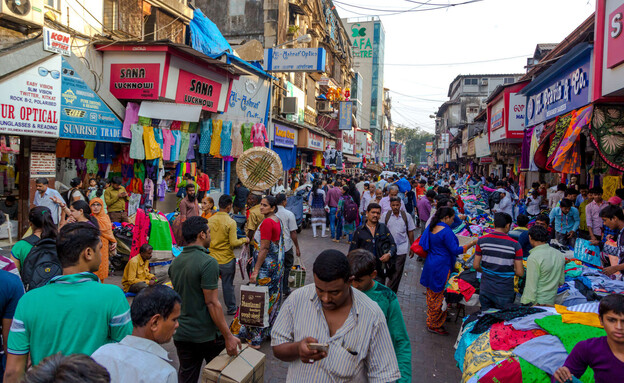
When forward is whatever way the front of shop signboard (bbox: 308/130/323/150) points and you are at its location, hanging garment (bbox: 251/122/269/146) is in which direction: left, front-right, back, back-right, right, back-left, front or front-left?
front-right

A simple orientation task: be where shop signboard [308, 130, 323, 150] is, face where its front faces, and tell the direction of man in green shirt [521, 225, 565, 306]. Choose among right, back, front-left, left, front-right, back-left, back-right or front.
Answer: front-right

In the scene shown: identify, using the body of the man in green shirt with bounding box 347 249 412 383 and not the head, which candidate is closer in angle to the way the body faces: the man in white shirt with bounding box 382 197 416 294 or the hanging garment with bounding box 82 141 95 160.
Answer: the hanging garment

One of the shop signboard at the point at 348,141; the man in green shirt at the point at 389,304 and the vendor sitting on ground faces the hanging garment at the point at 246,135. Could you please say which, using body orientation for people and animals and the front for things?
the shop signboard

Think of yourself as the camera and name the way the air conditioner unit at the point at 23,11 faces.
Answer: facing the viewer and to the right of the viewer

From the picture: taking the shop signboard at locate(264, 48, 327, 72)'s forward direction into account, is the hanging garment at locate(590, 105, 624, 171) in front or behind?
in front

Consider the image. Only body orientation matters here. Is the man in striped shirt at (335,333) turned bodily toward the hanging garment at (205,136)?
no

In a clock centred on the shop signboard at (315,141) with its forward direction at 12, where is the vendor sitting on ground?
The vendor sitting on ground is roughly at 2 o'clock from the shop signboard.

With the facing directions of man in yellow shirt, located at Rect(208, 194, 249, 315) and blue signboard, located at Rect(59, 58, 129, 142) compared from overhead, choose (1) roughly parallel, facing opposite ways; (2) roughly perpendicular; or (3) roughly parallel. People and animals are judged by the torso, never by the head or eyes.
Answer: roughly perpendicular

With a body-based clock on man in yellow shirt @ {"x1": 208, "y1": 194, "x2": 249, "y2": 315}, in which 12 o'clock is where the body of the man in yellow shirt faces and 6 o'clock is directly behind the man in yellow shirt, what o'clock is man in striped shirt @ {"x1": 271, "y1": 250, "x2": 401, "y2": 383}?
The man in striped shirt is roughly at 4 o'clock from the man in yellow shirt.

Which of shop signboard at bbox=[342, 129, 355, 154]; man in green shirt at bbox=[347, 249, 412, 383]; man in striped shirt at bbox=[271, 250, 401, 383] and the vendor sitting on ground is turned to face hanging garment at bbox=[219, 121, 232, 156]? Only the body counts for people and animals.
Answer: the shop signboard

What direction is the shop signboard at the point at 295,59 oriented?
toward the camera

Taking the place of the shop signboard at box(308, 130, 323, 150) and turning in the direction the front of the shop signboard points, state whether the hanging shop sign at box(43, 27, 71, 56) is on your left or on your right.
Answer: on your right

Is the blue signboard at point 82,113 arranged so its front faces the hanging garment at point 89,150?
no

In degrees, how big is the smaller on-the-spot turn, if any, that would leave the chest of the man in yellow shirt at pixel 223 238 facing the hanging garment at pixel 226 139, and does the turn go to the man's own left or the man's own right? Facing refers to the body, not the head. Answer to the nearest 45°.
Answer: approximately 45° to the man's own left

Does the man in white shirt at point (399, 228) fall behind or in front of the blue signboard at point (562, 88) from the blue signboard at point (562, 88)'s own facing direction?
in front

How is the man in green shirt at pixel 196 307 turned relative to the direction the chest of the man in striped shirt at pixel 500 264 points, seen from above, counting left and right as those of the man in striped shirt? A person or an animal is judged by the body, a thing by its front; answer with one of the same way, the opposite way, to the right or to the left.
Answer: the same way
